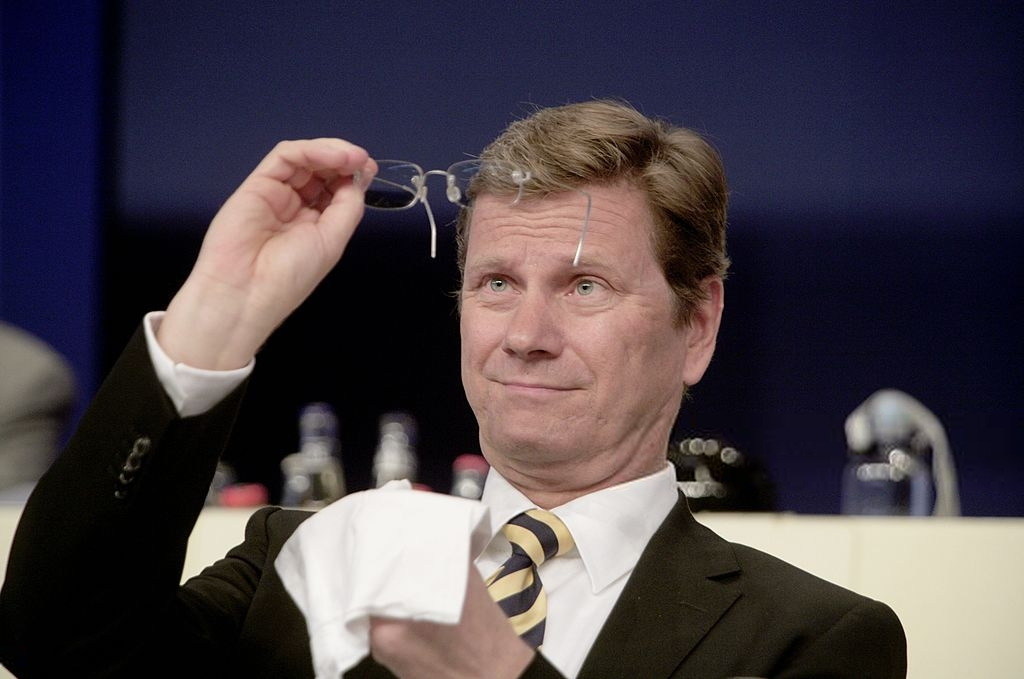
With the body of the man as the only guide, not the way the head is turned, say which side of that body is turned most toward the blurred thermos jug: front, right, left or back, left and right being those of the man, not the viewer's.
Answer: back

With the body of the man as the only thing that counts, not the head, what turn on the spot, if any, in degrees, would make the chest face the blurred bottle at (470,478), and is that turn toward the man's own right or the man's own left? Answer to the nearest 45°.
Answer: approximately 135° to the man's own right

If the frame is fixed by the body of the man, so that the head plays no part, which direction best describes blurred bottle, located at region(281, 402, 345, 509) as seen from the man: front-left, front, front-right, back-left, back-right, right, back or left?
back-right

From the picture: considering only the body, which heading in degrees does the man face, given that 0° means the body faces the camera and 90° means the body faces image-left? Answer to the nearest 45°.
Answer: approximately 45°

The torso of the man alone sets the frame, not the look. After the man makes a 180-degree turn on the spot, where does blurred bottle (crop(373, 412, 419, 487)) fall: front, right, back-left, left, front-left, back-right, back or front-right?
front-left
